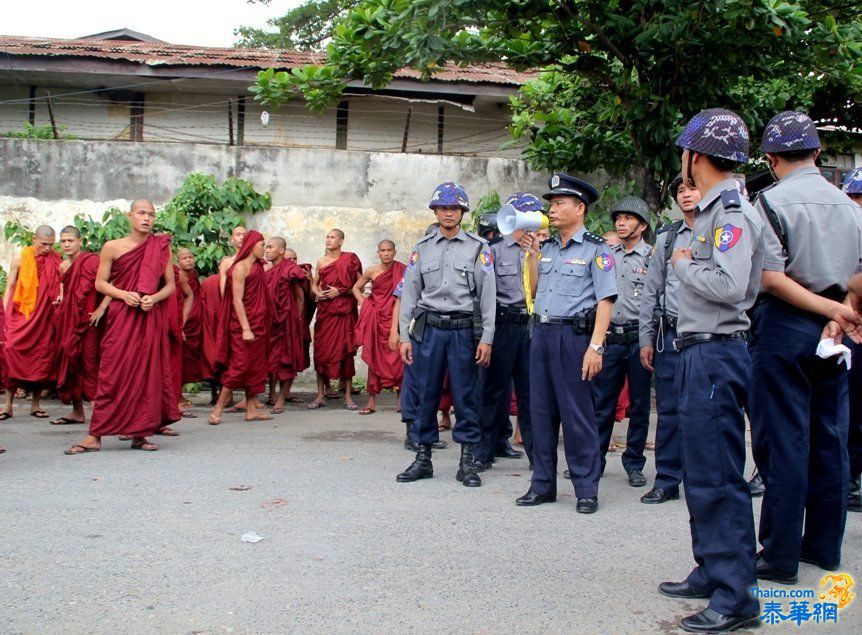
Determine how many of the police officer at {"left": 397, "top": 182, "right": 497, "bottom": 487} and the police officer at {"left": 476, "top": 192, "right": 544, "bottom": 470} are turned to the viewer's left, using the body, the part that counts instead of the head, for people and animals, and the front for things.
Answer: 0

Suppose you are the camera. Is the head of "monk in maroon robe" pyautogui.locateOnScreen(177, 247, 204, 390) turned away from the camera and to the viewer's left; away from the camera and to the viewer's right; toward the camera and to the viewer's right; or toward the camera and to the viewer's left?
toward the camera and to the viewer's right

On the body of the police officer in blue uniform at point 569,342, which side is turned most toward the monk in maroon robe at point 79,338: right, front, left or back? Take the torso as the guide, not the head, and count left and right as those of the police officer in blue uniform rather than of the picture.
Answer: right

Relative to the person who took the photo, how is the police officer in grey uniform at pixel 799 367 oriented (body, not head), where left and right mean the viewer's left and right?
facing away from the viewer and to the left of the viewer

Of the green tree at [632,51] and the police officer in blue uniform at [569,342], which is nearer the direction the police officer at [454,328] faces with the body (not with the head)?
the police officer in blue uniform

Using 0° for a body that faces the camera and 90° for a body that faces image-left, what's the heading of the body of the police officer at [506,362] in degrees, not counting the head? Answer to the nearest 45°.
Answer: approximately 0°

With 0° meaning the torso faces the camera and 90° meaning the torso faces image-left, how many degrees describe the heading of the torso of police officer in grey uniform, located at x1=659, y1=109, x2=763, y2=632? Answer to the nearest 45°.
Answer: approximately 90°

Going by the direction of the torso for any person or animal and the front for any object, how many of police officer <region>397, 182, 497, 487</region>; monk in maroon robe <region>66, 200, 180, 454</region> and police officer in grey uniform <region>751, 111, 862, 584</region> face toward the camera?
2

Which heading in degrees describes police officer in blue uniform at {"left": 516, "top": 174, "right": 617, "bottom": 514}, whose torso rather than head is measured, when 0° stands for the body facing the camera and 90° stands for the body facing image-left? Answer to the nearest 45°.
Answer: approximately 45°

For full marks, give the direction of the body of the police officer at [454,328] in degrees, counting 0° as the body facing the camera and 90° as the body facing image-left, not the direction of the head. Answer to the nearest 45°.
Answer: approximately 0°

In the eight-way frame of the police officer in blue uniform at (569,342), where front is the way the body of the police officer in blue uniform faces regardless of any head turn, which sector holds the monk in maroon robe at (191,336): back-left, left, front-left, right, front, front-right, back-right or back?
right
